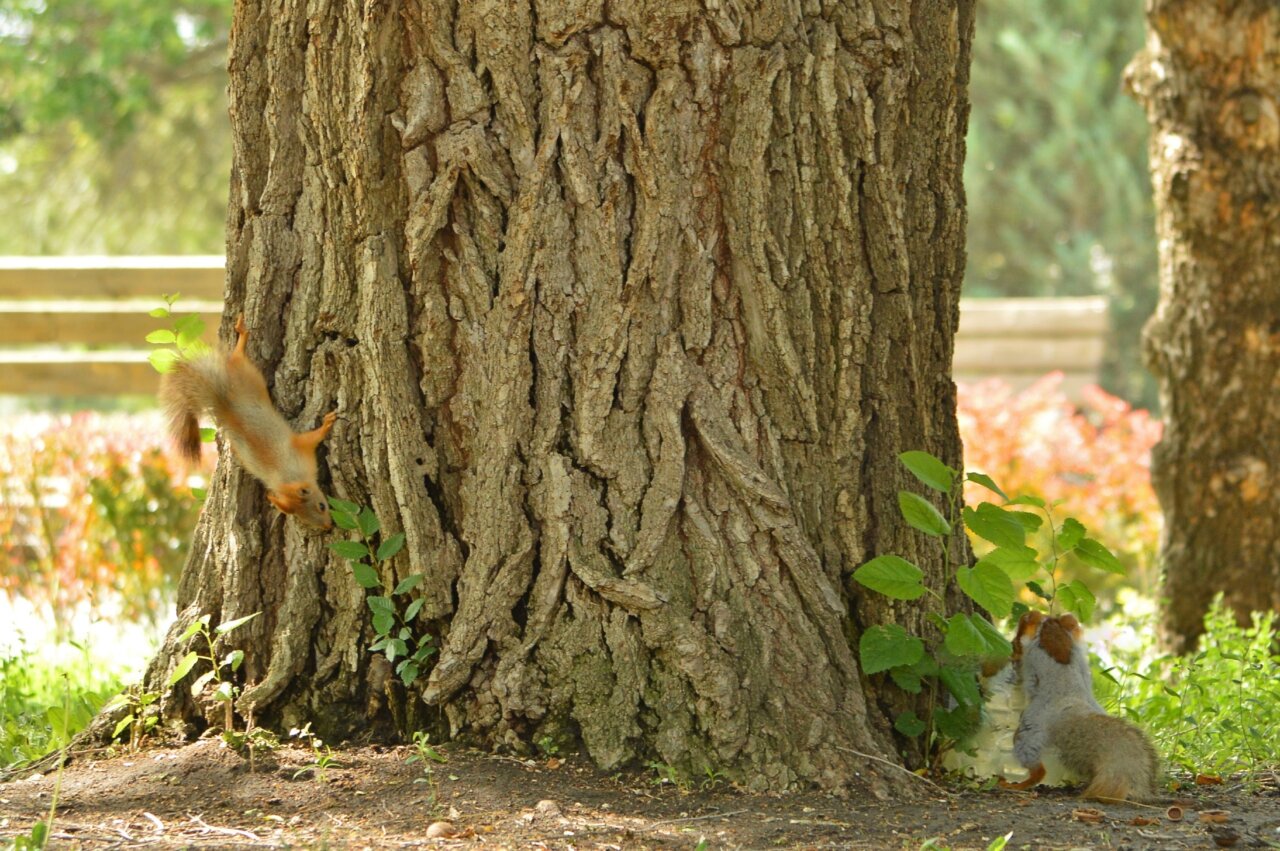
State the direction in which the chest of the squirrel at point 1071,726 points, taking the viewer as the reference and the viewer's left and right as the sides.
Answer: facing away from the viewer and to the left of the viewer

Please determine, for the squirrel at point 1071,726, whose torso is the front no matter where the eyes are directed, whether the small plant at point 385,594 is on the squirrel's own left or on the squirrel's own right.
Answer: on the squirrel's own left

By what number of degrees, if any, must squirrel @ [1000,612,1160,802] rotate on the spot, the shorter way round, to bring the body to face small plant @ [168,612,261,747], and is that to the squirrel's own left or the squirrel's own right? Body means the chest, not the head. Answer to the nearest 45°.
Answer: approximately 45° to the squirrel's own left

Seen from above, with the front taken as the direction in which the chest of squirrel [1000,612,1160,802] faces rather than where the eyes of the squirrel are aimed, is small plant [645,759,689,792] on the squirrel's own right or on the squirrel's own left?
on the squirrel's own left

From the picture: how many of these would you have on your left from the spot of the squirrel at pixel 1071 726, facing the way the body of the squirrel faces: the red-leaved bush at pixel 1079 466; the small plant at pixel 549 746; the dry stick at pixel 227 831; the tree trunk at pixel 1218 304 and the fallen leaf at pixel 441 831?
3

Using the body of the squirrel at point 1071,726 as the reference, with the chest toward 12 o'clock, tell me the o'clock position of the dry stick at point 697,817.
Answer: The dry stick is roughly at 9 o'clock from the squirrel.

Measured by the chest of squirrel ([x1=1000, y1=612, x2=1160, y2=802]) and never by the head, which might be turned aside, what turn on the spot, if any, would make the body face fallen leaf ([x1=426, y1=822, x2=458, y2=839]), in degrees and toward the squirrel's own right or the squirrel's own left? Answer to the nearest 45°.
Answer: approximately 90° to the squirrel's own left
